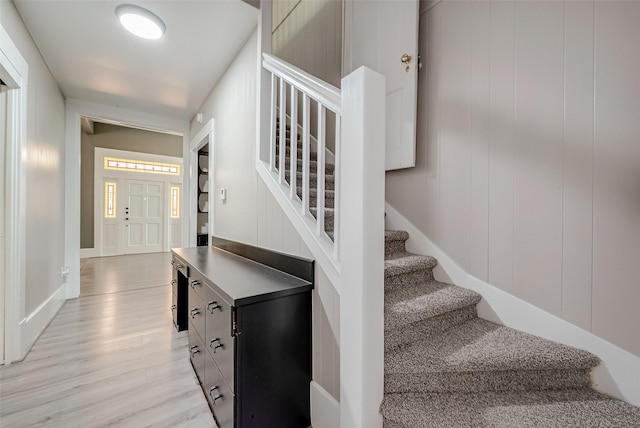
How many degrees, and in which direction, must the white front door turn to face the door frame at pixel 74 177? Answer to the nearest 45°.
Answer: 0° — it already faces it

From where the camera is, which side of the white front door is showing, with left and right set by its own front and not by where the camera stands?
front

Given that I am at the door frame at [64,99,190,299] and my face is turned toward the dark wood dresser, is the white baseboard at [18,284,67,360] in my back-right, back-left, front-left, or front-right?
front-right

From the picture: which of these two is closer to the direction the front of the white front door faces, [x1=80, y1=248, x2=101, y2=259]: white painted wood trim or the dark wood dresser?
the dark wood dresser

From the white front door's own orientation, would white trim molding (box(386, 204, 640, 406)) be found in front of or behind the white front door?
in front

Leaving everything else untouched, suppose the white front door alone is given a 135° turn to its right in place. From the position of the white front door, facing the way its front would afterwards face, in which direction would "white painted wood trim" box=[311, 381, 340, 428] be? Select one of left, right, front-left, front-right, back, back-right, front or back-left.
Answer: back-left

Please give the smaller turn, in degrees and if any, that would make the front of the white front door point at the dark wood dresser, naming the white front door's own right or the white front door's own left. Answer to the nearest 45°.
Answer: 0° — it already faces it

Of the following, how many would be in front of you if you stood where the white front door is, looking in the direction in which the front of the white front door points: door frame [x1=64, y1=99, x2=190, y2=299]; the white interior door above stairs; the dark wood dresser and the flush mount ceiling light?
4

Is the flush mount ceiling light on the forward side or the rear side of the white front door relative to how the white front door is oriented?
on the forward side

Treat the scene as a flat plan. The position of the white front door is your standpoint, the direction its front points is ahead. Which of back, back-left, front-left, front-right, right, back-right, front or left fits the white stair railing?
front

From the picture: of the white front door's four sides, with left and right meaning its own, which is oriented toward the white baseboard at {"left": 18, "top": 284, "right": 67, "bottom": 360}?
front
